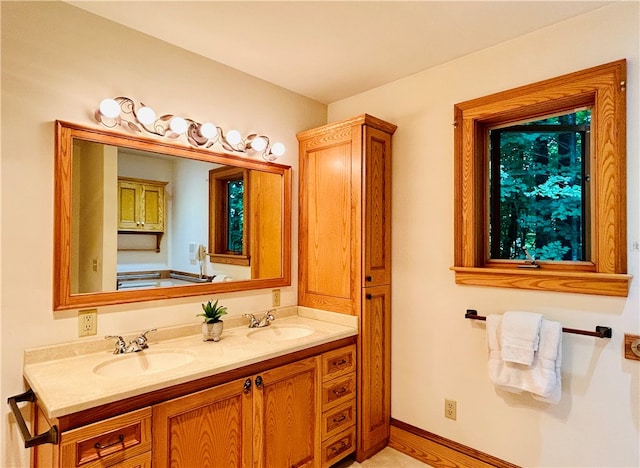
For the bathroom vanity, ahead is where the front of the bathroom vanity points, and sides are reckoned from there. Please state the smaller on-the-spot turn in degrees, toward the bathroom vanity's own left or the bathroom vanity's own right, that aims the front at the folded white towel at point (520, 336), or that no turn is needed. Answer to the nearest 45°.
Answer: approximately 45° to the bathroom vanity's own left

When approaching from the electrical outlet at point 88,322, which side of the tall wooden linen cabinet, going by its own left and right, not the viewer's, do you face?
right

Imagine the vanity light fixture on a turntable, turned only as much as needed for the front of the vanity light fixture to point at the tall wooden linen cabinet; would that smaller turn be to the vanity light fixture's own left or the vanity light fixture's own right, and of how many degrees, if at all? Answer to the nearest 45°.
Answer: approximately 45° to the vanity light fixture's own left

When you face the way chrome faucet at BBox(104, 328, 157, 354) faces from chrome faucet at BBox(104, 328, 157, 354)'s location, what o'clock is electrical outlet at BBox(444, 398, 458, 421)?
The electrical outlet is roughly at 11 o'clock from the chrome faucet.

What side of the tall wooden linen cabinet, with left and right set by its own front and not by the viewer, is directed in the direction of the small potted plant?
right

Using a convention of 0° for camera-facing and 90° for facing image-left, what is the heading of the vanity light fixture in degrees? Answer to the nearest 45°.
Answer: approximately 315°

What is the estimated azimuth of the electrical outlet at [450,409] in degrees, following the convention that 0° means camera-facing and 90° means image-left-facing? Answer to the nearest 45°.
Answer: approximately 45°

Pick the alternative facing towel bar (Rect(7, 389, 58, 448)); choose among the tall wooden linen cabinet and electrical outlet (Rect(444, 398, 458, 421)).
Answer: the electrical outlet
